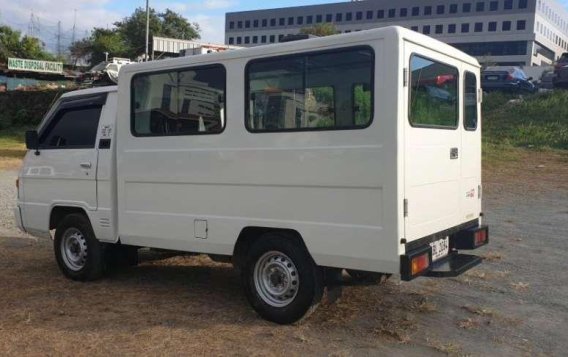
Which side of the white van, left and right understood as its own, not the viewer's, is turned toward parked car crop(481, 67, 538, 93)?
right

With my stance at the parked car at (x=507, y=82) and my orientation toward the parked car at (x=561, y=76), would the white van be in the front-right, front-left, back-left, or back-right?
back-right

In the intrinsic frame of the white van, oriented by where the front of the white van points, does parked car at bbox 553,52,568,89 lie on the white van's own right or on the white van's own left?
on the white van's own right

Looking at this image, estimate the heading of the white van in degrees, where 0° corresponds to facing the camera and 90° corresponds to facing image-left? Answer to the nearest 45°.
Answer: approximately 135°
